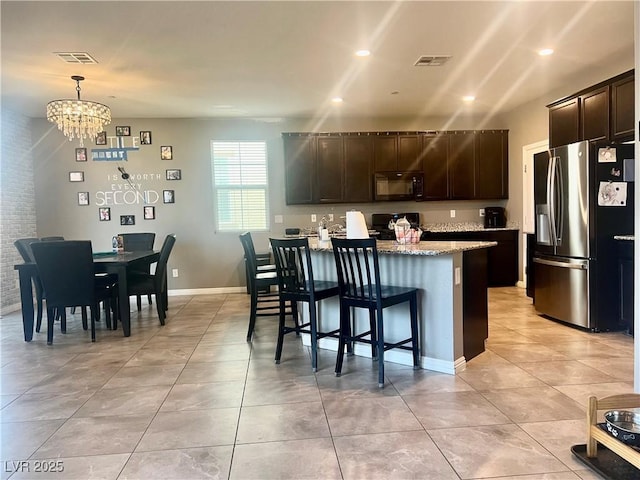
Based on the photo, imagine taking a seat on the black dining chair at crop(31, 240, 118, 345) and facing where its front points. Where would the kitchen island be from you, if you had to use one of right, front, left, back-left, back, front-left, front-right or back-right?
right

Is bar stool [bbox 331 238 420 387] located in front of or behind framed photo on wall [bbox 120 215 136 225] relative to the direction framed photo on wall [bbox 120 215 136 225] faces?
in front

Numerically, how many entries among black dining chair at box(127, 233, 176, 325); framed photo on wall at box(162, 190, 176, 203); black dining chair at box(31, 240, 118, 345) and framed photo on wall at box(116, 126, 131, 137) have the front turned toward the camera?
2

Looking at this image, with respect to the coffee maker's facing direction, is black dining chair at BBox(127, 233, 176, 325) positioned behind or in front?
in front

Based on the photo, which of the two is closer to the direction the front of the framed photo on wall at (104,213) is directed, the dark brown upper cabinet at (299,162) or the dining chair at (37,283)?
the dining chair

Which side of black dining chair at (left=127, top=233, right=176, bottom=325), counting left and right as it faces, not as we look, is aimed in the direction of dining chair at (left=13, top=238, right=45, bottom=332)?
front

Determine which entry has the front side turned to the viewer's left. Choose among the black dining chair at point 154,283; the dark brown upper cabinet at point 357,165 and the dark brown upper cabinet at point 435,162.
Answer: the black dining chair

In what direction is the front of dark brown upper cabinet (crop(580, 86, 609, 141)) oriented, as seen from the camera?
facing the viewer and to the left of the viewer

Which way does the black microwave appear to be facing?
toward the camera

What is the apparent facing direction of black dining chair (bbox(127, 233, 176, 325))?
to the viewer's left

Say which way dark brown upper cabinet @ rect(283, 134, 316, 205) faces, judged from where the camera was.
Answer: facing the viewer

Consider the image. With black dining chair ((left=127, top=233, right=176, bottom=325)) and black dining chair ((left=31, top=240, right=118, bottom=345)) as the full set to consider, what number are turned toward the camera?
0

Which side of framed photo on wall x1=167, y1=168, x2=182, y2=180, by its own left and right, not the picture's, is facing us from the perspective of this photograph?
front

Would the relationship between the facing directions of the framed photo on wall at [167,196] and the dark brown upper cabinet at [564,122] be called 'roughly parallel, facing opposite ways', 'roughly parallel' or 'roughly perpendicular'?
roughly perpendicular

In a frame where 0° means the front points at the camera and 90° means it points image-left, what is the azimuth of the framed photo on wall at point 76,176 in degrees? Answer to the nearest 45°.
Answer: approximately 0°

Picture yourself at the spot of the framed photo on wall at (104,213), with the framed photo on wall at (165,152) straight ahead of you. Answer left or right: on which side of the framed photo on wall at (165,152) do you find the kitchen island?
right
